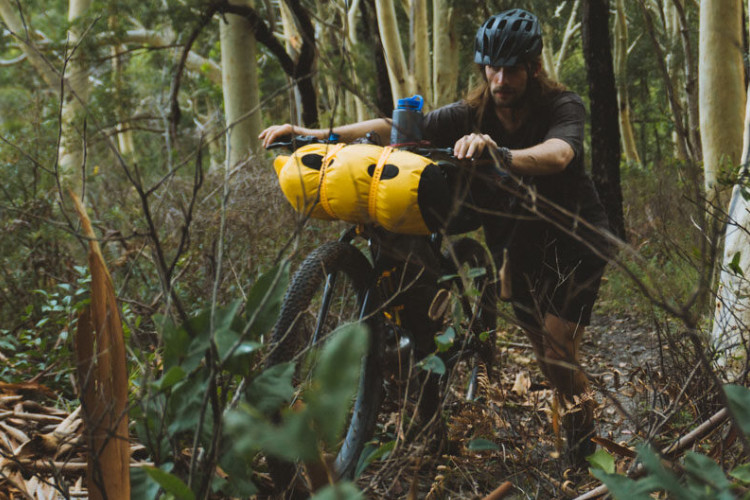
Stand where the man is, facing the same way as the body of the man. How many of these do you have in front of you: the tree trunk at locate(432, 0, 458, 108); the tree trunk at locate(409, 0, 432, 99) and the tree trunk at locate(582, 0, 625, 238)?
0

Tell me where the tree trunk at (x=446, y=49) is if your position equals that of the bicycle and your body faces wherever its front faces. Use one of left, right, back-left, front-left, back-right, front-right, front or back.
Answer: back-right

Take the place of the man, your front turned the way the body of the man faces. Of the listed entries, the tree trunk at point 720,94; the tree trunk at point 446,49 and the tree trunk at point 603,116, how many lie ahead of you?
0

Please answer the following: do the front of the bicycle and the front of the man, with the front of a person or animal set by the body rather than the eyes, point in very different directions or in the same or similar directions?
same or similar directions

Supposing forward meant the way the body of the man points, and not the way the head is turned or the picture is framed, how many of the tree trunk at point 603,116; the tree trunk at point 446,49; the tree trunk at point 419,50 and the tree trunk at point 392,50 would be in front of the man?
0

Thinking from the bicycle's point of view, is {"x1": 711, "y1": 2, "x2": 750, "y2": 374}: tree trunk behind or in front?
behind

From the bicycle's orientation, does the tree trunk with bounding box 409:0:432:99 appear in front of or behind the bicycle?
behind

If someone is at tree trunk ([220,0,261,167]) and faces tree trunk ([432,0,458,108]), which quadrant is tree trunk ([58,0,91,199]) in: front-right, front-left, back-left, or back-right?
back-left

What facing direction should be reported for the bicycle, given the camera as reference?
facing the viewer and to the left of the viewer

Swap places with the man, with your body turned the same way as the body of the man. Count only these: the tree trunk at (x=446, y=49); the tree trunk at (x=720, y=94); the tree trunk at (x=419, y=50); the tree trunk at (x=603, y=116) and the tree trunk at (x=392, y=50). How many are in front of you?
0

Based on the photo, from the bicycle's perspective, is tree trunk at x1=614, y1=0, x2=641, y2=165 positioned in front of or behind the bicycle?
behind

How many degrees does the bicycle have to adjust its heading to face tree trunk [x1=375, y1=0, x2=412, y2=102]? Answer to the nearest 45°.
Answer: approximately 135° to its right

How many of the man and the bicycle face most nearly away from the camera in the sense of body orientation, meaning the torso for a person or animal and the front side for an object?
0

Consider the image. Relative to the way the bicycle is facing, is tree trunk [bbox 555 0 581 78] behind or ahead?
behind

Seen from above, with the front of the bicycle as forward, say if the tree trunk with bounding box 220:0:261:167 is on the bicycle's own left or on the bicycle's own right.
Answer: on the bicycle's own right

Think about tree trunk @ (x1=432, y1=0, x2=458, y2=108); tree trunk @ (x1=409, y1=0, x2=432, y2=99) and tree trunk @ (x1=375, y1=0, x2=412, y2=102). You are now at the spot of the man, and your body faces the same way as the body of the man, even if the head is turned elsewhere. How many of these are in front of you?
0

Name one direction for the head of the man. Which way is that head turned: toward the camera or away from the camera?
toward the camera

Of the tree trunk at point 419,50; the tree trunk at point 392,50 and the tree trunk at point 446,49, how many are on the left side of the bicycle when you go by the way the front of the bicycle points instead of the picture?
0

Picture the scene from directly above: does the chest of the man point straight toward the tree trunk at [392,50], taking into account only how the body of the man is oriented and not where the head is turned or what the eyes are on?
no
